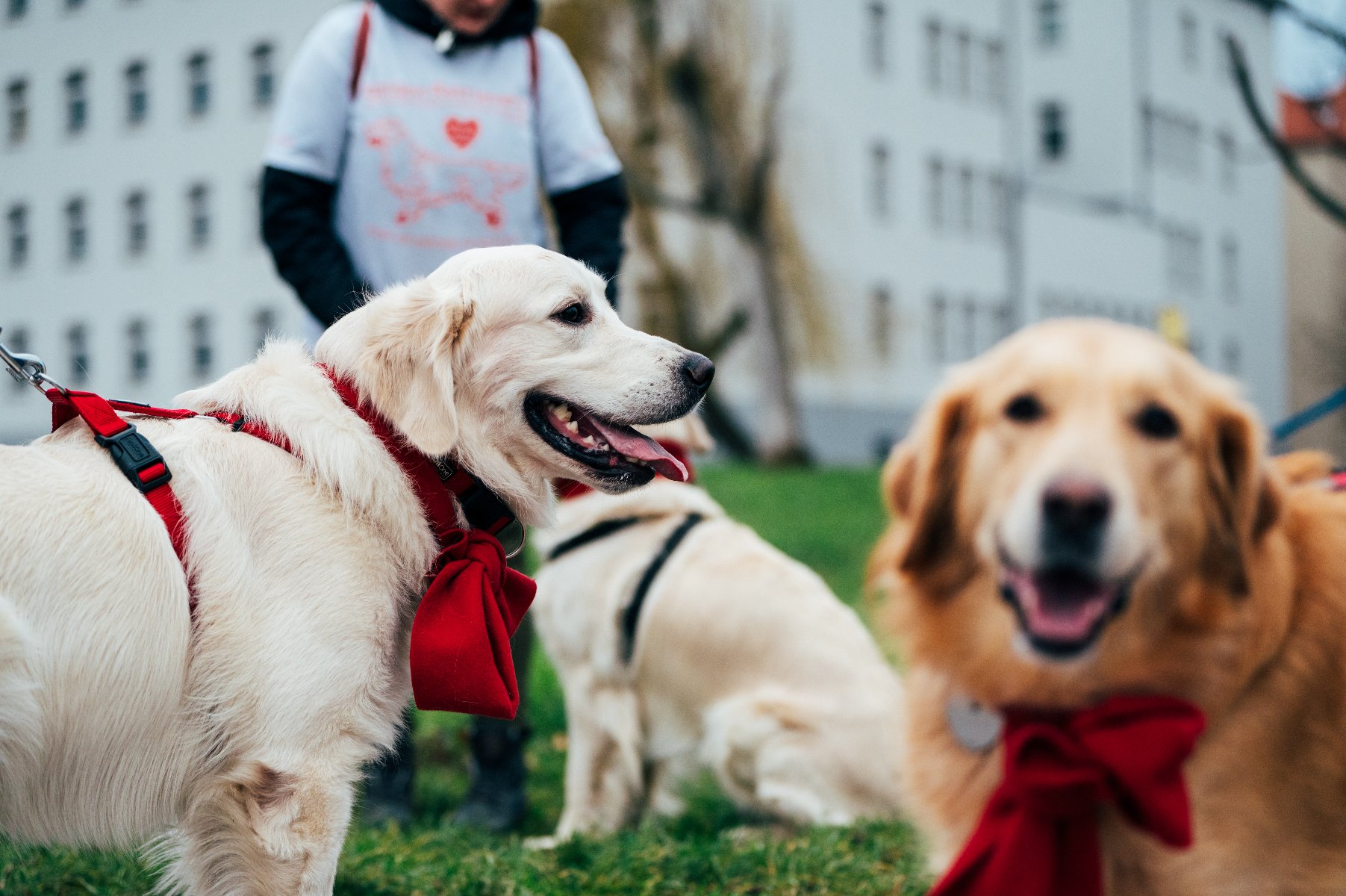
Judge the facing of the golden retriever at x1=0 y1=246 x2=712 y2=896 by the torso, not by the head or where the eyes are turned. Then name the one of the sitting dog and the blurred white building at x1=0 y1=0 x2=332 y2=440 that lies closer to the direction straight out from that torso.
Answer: the sitting dog

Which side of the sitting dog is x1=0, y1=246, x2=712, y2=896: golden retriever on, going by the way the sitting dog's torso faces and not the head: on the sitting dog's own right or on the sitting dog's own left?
on the sitting dog's own left

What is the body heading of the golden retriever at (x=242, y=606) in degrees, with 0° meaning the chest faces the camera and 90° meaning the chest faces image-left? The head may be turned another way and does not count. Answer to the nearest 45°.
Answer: approximately 270°

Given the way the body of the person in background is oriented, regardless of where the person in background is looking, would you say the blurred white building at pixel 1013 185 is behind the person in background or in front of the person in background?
behind

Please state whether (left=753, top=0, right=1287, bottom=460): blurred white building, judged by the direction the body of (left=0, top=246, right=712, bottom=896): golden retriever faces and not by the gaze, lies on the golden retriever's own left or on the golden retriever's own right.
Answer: on the golden retriever's own left

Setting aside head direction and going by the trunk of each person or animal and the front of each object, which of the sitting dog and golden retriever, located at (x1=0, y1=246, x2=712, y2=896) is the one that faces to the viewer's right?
the golden retriever

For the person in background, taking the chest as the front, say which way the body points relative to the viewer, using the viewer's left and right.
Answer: facing the viewer

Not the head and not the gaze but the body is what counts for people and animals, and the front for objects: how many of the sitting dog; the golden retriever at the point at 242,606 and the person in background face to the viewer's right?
1
